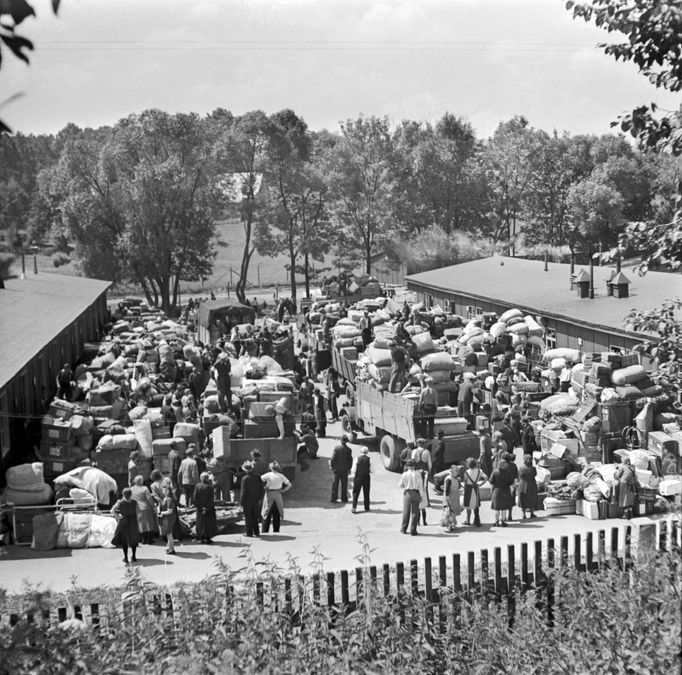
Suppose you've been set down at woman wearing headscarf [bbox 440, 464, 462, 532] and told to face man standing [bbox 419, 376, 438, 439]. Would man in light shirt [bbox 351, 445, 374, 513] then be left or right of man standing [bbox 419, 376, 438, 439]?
left

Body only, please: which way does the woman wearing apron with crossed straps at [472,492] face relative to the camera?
away from the camera

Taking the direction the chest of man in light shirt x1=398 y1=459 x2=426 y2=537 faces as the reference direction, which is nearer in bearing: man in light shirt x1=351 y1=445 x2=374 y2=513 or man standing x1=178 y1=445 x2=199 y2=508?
the man in light shirt

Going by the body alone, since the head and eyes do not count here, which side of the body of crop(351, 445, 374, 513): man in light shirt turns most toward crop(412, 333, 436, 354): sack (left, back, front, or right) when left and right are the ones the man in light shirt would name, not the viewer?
front

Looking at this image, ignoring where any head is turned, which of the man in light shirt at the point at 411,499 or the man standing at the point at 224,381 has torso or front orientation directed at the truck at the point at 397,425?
the man in light shirt

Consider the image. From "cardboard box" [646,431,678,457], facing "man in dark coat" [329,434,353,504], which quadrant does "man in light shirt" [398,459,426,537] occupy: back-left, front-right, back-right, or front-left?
front-left

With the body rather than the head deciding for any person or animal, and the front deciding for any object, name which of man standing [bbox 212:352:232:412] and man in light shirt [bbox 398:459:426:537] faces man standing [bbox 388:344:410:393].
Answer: the man in light shirt

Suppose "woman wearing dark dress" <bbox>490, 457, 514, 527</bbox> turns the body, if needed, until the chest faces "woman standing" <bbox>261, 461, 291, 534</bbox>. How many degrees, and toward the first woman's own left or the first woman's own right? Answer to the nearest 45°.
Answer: approximately 90° to the first woman's own left

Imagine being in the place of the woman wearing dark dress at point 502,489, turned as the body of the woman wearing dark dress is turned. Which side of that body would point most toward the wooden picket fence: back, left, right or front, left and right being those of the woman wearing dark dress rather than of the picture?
back

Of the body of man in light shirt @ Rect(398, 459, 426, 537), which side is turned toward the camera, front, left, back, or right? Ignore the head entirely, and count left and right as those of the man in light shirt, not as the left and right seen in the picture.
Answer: back

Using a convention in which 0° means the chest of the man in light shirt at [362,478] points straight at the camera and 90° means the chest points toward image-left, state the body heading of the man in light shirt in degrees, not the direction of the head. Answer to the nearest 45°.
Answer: approximately 180°
